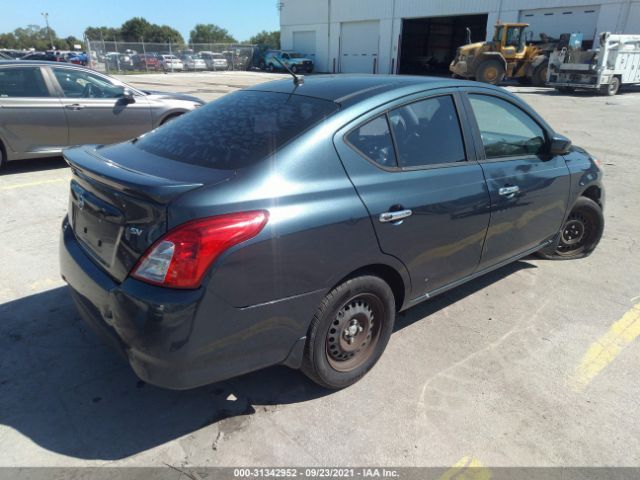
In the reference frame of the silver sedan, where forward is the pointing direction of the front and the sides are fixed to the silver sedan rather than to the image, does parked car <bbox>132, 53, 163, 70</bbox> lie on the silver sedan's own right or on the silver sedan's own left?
on the silver sedan's own left

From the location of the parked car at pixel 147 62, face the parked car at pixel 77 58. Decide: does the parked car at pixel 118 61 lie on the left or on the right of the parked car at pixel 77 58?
left

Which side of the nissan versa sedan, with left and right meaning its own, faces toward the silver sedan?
left

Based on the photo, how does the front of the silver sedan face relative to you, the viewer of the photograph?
facing to the right of the viewer

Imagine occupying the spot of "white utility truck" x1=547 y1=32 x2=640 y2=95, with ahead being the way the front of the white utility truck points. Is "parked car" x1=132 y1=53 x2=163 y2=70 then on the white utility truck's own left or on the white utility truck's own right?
on the white utility truck's own left

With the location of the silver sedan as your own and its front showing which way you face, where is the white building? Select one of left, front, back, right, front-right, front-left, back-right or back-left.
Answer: front-left

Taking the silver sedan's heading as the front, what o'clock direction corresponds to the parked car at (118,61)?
The parked car is roughly at 9 o'clock from the silver sedan.

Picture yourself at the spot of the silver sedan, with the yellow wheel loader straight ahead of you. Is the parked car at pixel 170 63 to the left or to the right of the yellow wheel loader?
left
